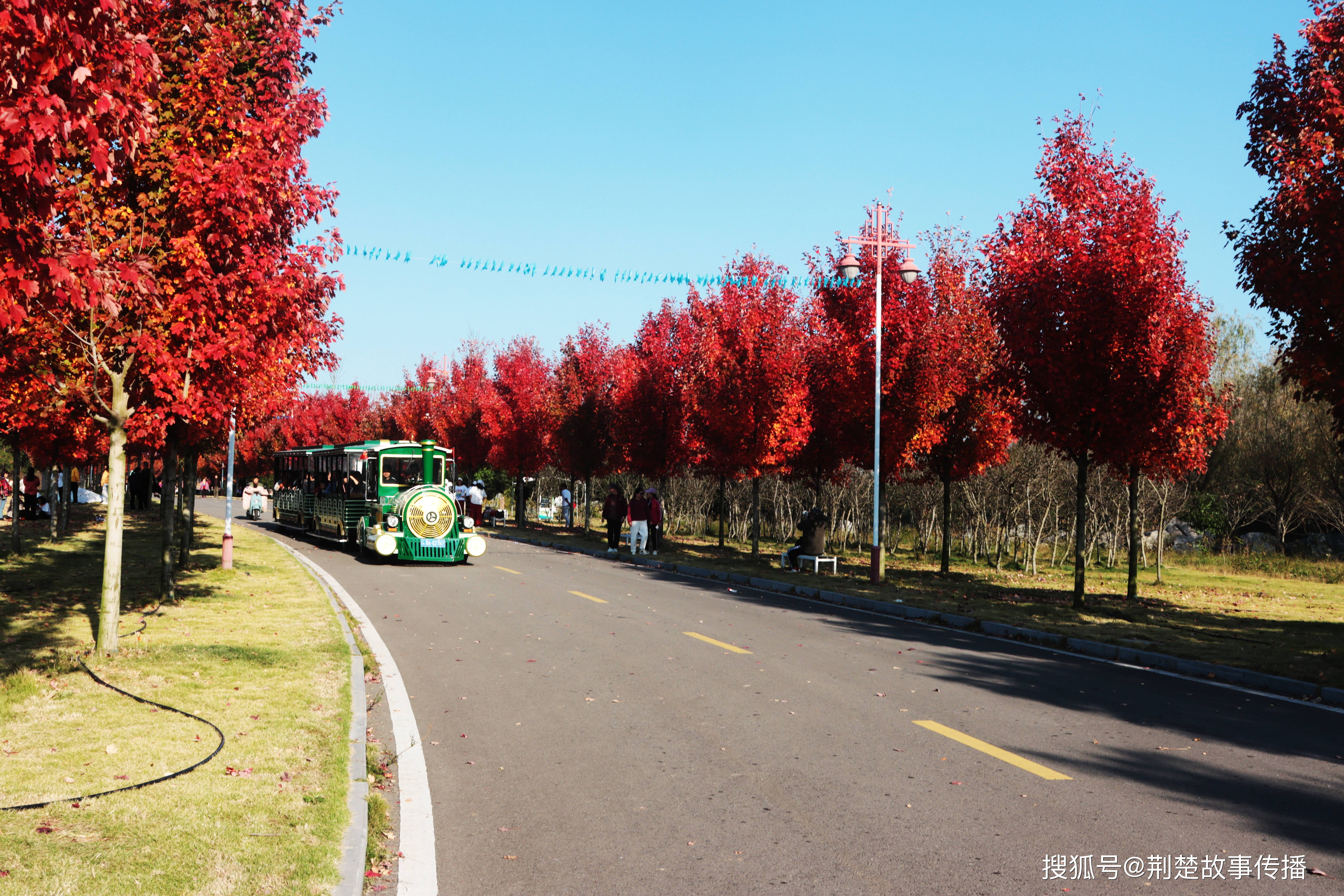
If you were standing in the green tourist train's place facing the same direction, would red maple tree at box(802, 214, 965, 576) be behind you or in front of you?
in front

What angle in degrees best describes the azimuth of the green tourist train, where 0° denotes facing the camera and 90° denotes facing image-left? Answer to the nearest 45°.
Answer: approximately 315°

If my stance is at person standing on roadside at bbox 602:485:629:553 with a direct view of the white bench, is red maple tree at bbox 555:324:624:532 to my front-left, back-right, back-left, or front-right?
back-left

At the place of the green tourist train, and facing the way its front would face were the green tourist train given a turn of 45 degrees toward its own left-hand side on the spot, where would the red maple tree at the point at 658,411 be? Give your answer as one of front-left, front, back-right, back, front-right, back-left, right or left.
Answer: front-left

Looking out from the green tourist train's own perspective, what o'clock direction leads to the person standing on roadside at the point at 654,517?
The person standing on roadside is roughly at 10 o'clock from the green tourist train.

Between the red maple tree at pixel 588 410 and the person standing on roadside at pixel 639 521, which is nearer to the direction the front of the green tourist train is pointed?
the person standing on roadside

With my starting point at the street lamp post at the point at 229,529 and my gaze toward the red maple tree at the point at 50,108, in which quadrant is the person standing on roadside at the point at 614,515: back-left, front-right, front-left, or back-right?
back-left

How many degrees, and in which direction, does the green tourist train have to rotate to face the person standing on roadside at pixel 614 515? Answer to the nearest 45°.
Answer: approximately 90° to its left

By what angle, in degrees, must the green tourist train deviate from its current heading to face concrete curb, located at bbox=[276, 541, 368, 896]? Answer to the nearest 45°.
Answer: approximately 45° to its right

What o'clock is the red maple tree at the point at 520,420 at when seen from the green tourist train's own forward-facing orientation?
The red maple tree is roughly at 8 o'clock from the green tourist train.
